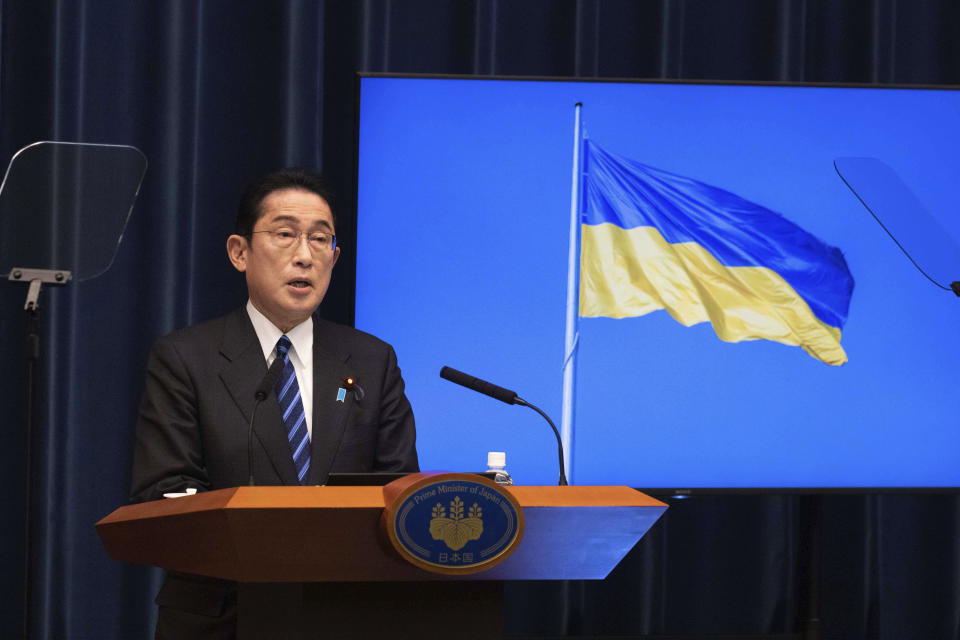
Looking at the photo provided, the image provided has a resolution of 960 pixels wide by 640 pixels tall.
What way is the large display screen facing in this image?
toward the camera

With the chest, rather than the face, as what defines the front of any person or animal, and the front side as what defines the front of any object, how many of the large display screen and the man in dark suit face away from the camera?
0

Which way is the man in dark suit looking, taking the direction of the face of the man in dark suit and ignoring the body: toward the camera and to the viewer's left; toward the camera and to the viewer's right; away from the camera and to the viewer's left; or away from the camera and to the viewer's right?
toward the camera and to the viewer's right

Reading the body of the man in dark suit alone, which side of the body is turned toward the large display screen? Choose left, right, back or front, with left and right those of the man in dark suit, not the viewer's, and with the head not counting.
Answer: left

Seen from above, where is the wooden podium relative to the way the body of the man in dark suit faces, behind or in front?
in front

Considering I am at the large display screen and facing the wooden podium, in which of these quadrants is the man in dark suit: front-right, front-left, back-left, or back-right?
front-right

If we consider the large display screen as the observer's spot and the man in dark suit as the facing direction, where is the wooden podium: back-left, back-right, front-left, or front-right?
front-left

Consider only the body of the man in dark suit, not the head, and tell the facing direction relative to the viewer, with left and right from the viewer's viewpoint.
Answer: facing the viewer and to the right of the viewer

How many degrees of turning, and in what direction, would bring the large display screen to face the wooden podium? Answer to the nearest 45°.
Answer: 0° — it already faces it

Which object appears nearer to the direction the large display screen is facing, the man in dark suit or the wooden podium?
the wooden podium
